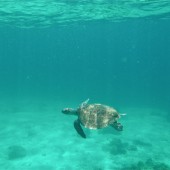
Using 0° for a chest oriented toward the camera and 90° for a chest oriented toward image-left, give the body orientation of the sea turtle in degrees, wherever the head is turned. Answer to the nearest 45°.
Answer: approximately 90°
